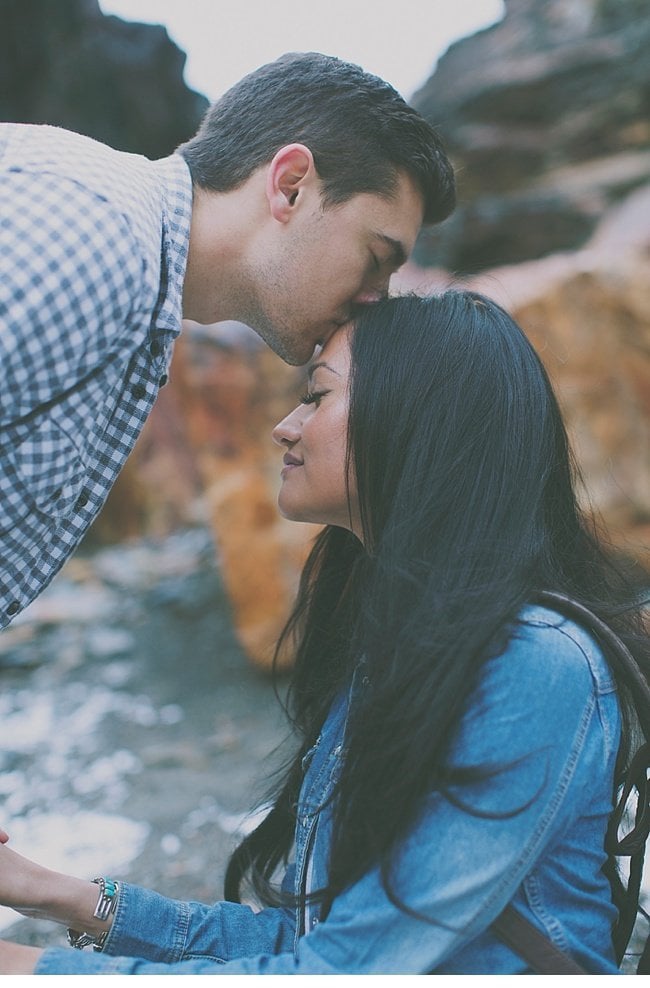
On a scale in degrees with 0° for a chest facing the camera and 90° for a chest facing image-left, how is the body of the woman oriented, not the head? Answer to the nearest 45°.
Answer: approximately 90°

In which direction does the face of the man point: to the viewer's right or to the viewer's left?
to the viewer's right

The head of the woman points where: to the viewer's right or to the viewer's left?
to the viewer's left
